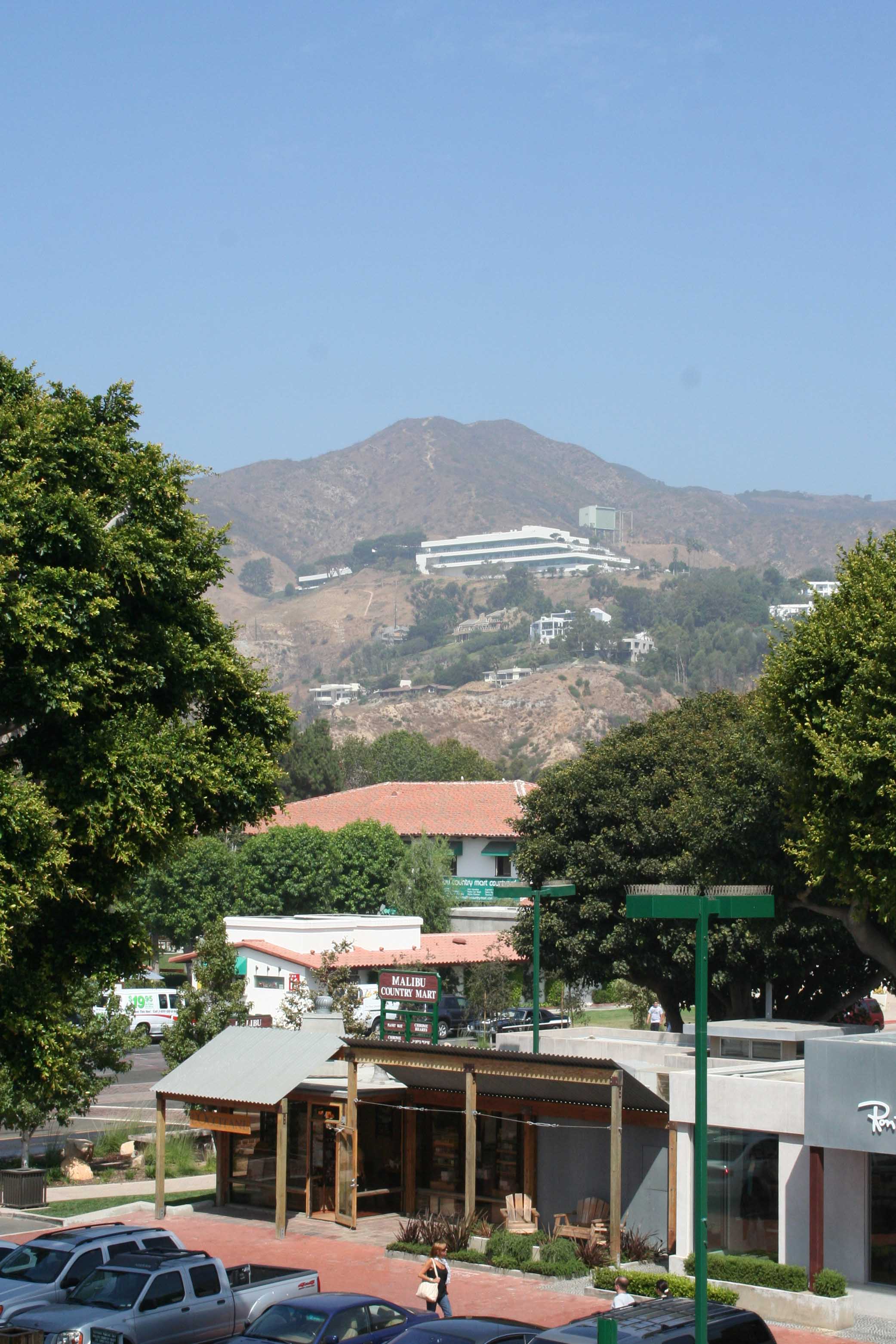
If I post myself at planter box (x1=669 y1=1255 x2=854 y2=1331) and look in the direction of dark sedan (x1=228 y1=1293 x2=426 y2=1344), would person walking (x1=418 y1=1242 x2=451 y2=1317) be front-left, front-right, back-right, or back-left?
front-right

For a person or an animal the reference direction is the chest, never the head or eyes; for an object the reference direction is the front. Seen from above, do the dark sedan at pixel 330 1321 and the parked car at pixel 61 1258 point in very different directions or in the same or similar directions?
same or similar directions

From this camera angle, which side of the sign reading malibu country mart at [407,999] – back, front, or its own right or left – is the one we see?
front

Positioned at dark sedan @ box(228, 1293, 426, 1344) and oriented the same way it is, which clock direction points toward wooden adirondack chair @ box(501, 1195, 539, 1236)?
The wooden adirondack chair is roughly at 5 o'clock from the dark sedan.

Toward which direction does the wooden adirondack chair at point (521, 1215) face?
toward the camera

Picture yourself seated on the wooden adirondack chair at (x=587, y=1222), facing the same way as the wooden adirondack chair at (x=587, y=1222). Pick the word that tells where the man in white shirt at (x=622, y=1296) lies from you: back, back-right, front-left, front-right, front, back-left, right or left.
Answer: front-left

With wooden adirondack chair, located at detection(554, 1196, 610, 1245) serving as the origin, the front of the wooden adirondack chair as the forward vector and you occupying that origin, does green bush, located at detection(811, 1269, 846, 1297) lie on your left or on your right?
on your left

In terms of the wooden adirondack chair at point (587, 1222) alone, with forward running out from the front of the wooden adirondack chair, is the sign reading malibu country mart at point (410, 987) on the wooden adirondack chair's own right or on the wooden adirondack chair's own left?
on the wooden adirondack chair's own right

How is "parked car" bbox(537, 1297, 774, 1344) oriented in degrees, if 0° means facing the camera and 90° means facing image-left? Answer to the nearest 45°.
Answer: approximately 45°

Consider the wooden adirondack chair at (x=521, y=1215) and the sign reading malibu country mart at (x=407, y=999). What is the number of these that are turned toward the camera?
2

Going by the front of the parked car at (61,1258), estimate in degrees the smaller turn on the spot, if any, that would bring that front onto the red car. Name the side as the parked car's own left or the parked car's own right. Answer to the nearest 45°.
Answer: approximately 180°

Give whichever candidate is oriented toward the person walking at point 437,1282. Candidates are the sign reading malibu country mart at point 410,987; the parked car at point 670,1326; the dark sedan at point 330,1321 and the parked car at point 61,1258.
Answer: the sign reading malibu country mart

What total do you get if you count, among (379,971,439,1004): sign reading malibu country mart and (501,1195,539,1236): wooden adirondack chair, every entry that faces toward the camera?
2

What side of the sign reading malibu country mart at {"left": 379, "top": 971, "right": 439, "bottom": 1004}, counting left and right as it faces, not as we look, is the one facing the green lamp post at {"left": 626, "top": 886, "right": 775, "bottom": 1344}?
front
